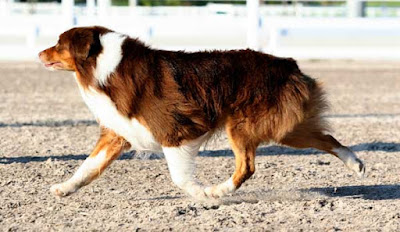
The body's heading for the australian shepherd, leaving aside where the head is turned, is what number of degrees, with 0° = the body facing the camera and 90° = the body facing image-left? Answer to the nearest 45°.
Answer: approximately 90°
